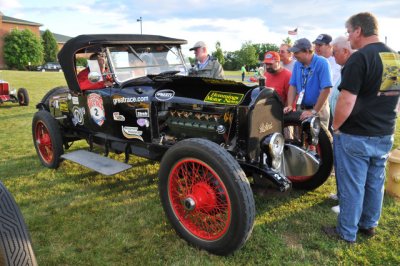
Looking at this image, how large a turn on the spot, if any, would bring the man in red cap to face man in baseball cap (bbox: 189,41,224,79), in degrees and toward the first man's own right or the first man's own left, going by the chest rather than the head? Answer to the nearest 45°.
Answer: approximately 45° to the first man's own right

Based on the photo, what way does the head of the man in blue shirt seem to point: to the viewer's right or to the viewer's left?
to the viewer's left

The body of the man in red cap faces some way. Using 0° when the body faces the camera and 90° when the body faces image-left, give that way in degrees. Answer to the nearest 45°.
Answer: approximately 45°

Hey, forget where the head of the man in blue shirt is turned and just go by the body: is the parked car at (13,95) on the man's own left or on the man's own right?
on the man's own right

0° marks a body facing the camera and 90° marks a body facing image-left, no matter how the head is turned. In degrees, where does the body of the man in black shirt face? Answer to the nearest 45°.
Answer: approximately 135°

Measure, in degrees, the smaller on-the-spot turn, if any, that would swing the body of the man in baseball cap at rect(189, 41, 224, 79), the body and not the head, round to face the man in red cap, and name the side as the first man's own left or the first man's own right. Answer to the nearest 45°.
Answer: approximately 90° to the first man's own left

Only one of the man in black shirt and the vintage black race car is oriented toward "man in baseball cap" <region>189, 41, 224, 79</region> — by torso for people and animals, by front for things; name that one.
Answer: the man in black shirt

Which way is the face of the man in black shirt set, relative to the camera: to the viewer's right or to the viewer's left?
to the viewer's left

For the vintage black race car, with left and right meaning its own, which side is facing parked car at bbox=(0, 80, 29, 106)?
back
